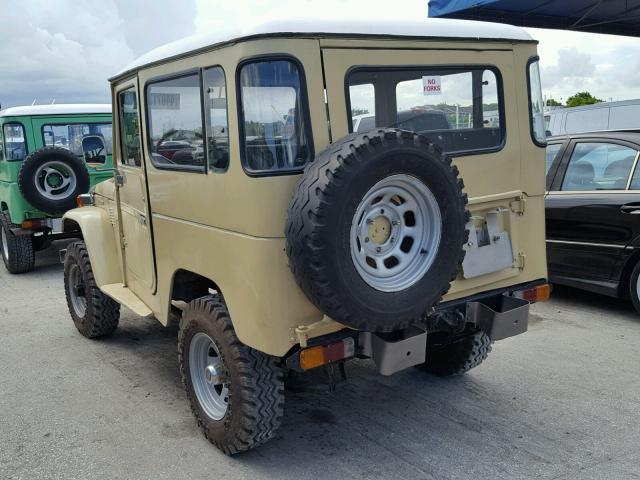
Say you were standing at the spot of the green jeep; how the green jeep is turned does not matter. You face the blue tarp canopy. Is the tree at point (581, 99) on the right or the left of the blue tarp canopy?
left

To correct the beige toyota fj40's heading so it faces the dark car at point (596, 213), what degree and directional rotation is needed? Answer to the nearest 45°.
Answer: approximately 90° to its right

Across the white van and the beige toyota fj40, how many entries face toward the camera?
0

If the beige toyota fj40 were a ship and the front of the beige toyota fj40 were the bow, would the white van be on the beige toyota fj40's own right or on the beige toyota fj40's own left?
on the beige toyota fj40's own right
